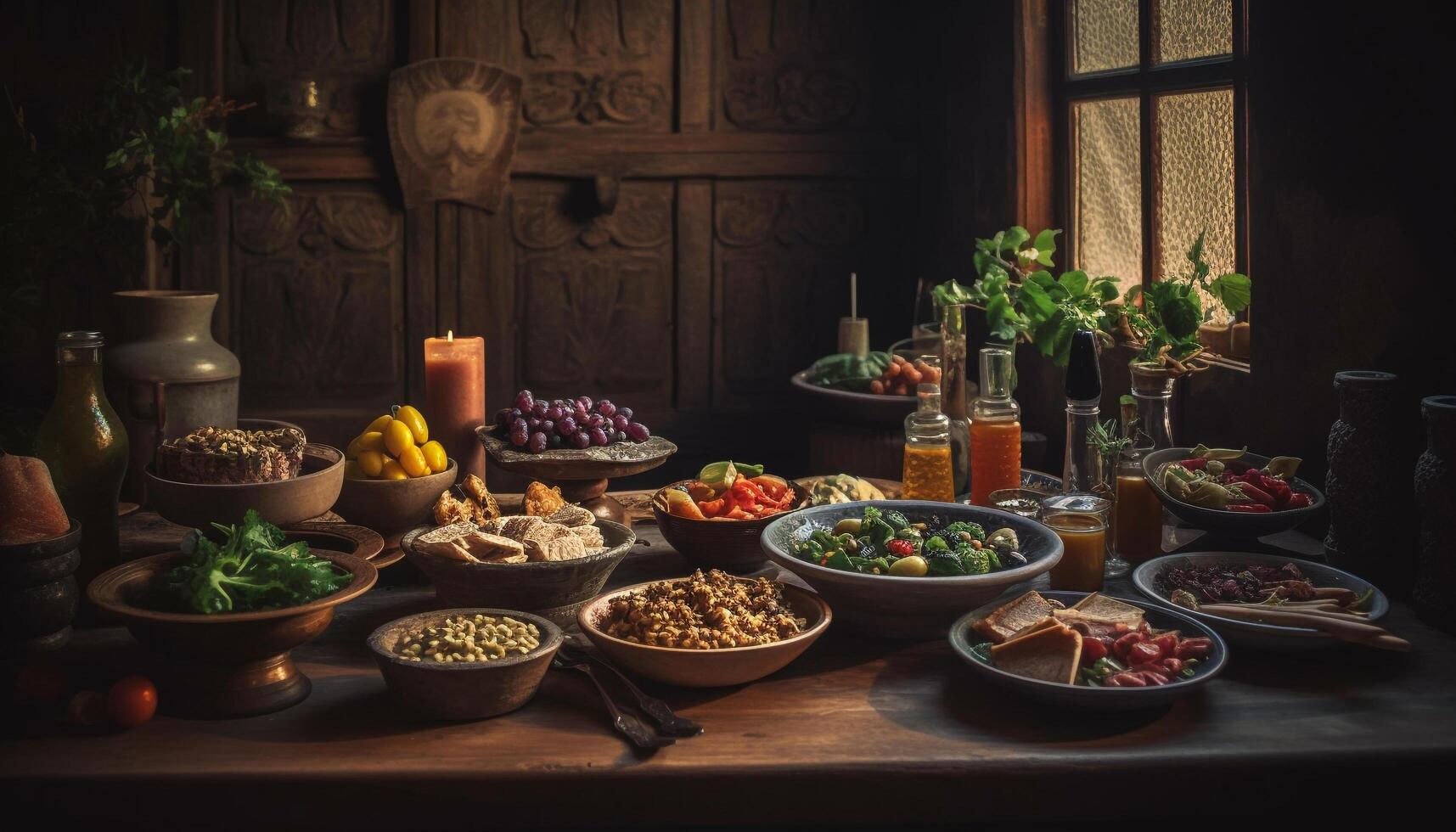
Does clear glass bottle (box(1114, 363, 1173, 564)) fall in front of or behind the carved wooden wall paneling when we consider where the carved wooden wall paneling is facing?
in front

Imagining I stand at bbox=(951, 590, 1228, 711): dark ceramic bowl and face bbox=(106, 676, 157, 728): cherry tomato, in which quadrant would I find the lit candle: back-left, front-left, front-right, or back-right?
front-right

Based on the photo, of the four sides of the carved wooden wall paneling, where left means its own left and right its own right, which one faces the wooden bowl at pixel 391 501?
front

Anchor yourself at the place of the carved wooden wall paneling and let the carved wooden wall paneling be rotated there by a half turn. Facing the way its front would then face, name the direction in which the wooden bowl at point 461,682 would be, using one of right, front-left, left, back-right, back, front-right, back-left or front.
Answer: back

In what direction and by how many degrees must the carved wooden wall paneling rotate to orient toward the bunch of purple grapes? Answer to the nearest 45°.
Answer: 0° — it already faces it

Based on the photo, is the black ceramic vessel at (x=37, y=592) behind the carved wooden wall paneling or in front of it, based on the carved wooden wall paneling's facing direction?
in front

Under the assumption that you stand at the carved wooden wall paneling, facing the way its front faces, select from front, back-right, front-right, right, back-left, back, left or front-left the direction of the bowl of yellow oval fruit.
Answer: front

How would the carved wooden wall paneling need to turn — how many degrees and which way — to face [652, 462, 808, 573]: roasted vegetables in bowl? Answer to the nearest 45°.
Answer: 0° — it already faces it

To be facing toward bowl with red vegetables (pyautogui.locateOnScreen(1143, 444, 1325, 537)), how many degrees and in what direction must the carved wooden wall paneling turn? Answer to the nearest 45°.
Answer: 0° — it already faces it

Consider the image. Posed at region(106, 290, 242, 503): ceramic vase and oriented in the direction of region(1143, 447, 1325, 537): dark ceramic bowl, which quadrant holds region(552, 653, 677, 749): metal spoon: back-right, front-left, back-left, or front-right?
front-right

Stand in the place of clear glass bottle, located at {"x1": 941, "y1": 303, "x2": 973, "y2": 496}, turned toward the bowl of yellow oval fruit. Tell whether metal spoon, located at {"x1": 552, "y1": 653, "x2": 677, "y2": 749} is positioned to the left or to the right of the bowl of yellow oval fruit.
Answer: left

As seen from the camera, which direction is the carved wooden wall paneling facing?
toward the camera

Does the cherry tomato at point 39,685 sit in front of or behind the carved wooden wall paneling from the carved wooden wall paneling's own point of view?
in front

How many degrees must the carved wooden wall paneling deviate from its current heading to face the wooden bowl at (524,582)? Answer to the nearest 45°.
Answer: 0° — it already faces it

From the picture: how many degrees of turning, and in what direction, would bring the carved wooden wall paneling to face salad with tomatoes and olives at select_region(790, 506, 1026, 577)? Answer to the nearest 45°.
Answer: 0° — it already faces it
